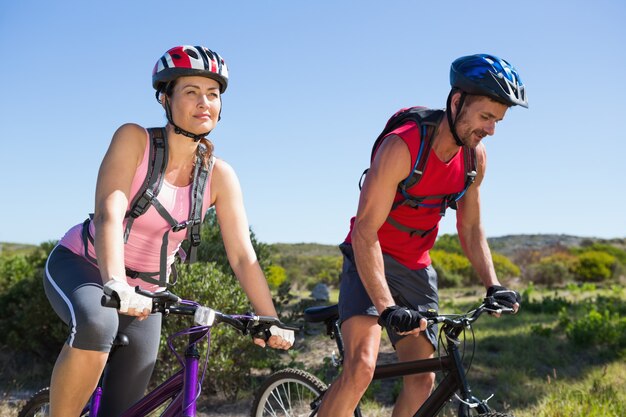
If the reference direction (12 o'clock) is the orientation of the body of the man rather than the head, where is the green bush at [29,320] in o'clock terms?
The green bush is roughly at 6 o'clock from the man.

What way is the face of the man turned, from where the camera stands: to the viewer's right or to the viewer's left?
to the viewer's right

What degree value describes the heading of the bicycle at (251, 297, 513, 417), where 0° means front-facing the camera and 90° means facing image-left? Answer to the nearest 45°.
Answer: approximately 315°

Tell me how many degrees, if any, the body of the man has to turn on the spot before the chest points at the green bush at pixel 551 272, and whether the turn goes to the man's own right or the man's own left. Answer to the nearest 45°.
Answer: approximately 135° to the man's own left

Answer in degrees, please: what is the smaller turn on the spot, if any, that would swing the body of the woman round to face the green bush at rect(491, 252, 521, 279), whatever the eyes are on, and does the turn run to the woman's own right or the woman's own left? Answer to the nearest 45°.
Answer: approximately 90° to the woman's own left

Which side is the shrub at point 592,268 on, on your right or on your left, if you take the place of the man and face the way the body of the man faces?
on your left

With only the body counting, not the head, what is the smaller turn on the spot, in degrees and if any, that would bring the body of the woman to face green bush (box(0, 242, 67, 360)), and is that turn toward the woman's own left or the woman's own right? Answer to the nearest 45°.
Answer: approximately 135° to the woman's own left
